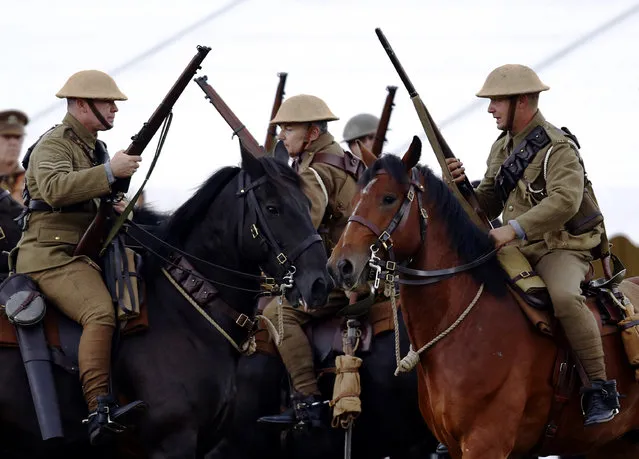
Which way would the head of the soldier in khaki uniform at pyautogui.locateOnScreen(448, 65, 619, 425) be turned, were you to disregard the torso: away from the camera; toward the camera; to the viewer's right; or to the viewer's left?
to the viewer's left

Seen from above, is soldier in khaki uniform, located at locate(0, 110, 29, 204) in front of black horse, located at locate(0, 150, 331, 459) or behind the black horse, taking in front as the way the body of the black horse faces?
behind

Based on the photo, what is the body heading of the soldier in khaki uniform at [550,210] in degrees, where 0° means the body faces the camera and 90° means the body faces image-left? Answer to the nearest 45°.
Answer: approximately 45°

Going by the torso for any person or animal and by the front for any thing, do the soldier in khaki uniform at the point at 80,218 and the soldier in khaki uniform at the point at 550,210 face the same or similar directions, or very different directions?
very different directions

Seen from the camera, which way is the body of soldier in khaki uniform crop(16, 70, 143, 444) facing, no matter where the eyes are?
to the viewer's right

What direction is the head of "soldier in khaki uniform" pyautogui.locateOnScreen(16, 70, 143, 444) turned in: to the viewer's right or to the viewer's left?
to the viewer's right
